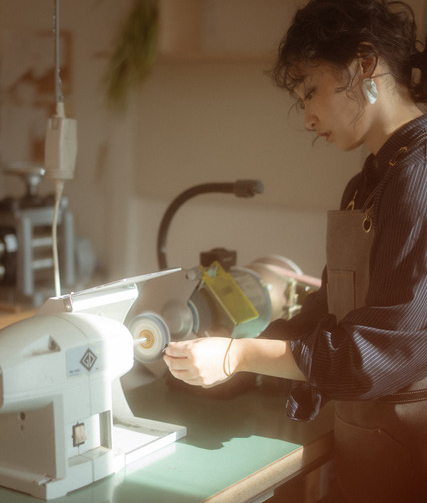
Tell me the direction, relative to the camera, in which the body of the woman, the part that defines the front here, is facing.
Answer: to the viewer's left

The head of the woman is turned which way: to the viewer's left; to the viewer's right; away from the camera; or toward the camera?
to the viewer's left
